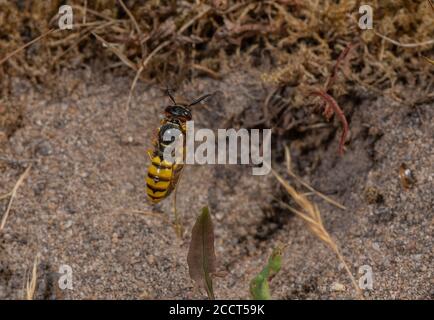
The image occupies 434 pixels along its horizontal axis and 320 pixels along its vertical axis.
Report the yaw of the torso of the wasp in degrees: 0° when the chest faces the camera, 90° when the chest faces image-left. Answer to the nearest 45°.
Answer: approximately 180°

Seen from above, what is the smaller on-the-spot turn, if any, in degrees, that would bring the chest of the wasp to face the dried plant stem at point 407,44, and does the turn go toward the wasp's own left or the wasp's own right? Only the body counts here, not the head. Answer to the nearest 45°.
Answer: approximately 90° to the wasp's own right
